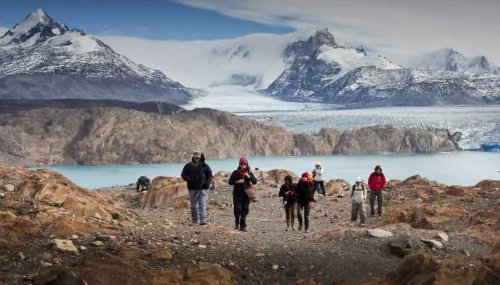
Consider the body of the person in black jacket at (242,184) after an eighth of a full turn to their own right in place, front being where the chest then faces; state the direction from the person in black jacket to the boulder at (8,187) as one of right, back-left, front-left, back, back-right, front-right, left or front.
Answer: front-right

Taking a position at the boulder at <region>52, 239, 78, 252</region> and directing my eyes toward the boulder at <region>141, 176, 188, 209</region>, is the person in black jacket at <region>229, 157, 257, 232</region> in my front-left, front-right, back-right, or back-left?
front-right

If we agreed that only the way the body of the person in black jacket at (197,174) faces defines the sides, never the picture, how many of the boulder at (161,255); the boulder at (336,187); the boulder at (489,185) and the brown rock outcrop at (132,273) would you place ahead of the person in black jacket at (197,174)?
2

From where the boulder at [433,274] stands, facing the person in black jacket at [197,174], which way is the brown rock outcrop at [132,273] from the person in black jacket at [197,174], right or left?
left

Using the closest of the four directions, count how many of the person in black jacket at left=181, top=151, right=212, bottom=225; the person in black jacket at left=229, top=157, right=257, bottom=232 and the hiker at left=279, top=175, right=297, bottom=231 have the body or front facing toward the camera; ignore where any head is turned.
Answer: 3

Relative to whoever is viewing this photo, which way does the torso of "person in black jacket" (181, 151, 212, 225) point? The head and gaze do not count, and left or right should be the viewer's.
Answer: facing the viewer

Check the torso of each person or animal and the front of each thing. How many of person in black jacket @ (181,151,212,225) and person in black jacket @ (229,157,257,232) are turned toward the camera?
2

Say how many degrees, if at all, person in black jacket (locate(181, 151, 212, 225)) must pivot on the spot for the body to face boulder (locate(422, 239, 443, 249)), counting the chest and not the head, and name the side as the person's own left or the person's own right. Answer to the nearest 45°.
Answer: approximately 45° to the person's own left

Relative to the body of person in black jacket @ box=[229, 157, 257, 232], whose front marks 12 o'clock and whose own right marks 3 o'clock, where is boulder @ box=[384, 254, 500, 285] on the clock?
The boulder is roughly at 11 o'clock from the person in black jacket.

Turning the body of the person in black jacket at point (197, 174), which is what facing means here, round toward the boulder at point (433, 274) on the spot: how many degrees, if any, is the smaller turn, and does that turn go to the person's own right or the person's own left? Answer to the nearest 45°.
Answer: approximately 45° to the person's own left

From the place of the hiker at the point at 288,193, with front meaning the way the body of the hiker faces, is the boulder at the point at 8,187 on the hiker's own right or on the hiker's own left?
on the hiker's own right

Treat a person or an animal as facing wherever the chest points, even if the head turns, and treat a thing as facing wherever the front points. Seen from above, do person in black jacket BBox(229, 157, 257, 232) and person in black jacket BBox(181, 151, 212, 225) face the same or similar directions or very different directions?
same or similar directions

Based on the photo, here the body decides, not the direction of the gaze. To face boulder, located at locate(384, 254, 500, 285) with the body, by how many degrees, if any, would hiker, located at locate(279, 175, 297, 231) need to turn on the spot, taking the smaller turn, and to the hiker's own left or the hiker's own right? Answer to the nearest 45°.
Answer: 0° — they already face it

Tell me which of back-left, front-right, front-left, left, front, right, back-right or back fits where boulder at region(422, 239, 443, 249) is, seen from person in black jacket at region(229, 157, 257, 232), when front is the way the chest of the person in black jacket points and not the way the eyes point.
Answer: front-left

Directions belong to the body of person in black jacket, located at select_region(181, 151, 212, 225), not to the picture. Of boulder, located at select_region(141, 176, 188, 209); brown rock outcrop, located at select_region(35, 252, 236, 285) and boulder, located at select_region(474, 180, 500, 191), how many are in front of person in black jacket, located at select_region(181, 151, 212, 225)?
1

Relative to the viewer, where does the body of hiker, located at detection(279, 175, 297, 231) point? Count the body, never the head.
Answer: toward the camera
